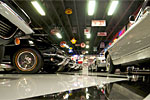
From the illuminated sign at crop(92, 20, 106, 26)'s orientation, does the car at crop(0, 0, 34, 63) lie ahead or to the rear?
ahead

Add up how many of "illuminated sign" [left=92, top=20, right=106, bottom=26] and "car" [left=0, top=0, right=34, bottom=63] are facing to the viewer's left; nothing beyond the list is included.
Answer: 0

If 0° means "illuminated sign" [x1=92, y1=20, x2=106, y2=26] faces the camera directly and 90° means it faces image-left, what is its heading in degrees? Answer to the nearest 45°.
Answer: approximately 0°

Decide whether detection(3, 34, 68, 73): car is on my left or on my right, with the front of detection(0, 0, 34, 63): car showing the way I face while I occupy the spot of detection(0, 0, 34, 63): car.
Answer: on my left

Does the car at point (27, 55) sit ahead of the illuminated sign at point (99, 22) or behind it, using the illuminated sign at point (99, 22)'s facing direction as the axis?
ahead

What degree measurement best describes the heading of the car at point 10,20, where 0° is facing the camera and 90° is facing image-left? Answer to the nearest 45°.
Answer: approximately 315°

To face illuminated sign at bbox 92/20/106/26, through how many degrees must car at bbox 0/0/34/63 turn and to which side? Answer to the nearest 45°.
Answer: approximately 90° to its left

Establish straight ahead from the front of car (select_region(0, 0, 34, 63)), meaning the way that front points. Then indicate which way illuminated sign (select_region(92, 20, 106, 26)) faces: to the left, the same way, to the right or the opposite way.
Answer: to the right
